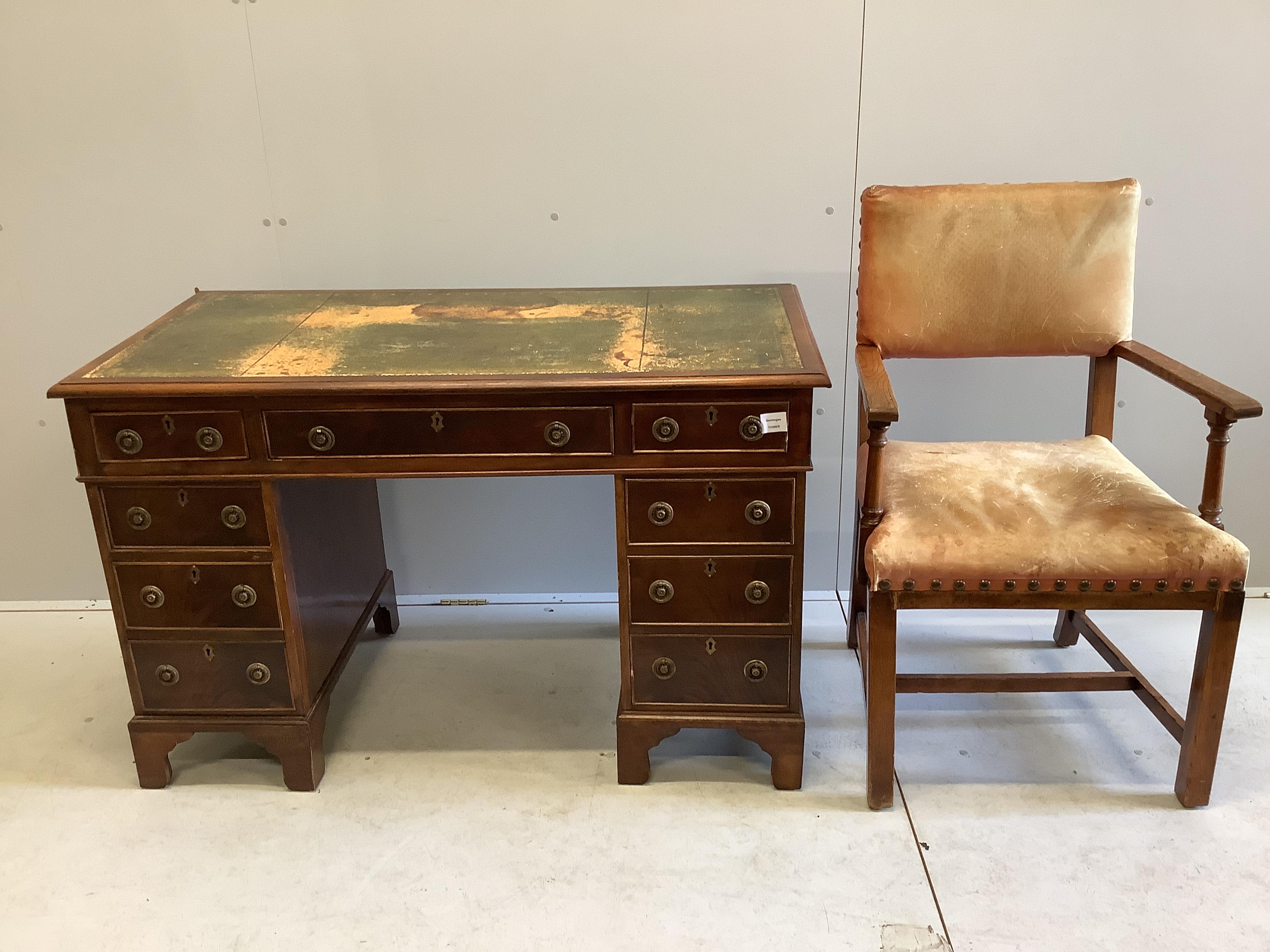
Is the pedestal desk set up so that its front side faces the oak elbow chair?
no

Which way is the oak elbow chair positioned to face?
toward the camera

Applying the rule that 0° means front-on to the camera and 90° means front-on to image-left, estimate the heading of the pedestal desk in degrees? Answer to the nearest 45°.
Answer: approximately 0°

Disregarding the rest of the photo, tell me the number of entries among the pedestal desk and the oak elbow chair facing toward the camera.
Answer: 2

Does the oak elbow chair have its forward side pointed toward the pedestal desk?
no
